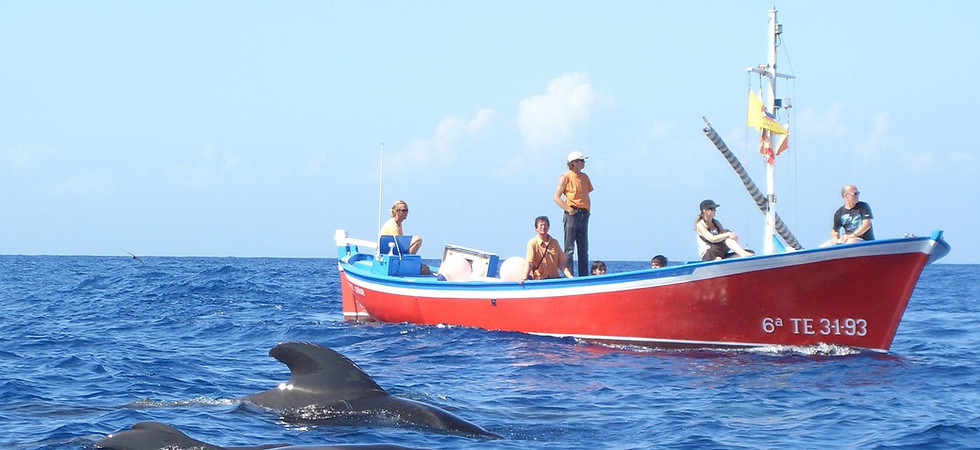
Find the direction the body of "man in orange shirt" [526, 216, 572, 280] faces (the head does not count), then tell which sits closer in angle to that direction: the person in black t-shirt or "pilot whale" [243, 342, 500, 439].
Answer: the pilot whale

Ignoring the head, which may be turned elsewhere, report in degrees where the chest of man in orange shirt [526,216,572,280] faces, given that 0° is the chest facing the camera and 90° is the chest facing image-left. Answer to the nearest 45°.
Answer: approximately 0°

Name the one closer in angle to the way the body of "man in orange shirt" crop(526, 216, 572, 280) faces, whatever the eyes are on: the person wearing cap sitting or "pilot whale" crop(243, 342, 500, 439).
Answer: the pilot whale

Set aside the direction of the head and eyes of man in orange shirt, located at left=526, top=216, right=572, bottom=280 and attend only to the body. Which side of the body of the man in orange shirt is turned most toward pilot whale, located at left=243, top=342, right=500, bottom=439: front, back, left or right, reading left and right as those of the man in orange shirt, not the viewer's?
front

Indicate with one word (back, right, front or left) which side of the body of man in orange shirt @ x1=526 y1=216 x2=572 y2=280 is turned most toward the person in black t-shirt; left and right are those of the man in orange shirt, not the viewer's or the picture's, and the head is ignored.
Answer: left

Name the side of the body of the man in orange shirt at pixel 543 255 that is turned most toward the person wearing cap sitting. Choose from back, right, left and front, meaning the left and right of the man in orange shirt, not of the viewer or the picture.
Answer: left
